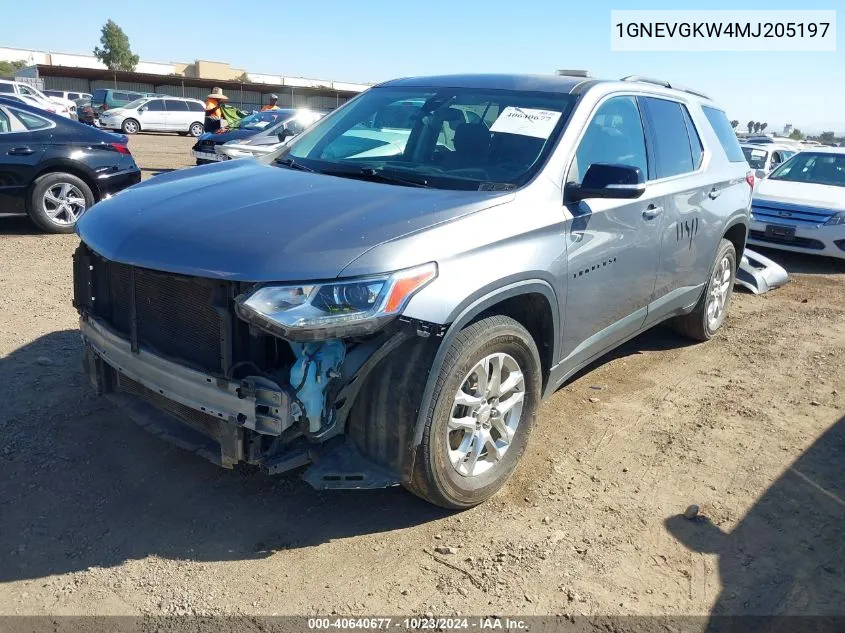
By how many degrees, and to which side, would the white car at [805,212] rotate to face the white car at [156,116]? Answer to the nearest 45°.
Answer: approximately 90° to its right

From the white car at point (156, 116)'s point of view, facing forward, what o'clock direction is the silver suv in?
The silver suv is roughly at 9 o'clock from the white car.

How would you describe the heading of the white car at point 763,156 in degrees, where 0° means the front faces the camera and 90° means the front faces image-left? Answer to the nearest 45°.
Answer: approximately 45°

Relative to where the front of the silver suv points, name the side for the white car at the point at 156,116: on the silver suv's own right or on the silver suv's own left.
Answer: on the silver suv's own right

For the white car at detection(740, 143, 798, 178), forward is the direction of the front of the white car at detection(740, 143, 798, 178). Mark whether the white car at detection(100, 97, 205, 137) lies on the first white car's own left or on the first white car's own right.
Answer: on the first white car's own right

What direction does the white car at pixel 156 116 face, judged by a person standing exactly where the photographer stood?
facing to the left of the viewer
